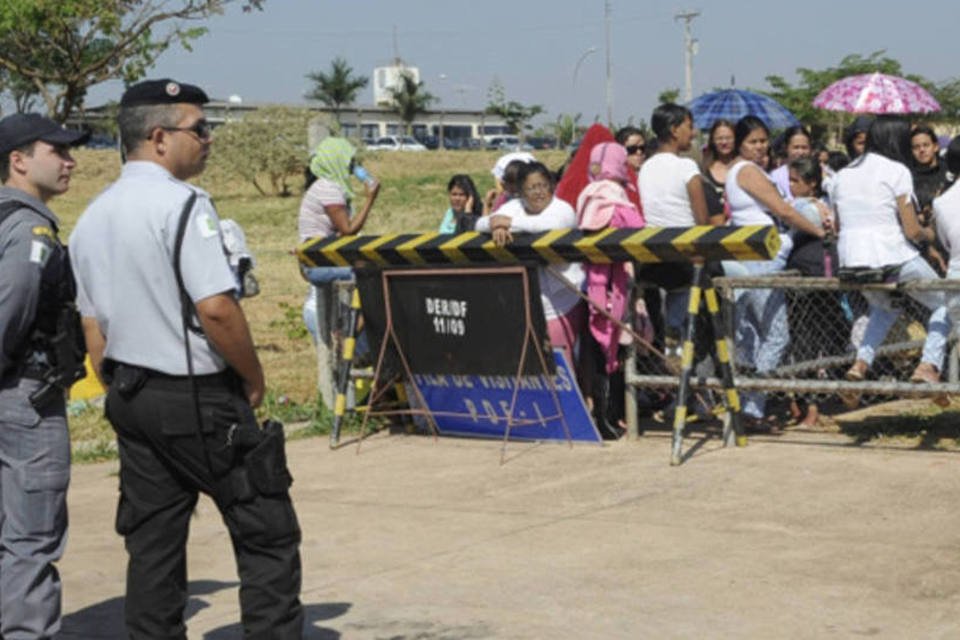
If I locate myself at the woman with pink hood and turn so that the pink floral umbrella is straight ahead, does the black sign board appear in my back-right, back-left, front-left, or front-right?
back-left

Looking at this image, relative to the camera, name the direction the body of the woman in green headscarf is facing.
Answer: to the viewer's right

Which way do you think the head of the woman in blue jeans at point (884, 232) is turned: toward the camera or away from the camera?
away from the camera

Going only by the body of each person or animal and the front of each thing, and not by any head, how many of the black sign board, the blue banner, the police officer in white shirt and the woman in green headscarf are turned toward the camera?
2

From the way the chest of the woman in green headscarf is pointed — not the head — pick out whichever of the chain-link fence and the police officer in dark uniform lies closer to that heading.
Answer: the chain-link fence

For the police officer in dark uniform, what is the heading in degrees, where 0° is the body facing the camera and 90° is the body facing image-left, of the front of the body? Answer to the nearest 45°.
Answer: approximately 270°

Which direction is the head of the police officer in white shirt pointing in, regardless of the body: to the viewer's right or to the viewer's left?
to the viewer's right

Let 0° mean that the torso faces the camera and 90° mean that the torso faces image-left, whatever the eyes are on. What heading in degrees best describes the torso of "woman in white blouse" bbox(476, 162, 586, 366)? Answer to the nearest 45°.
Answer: approximately 0°

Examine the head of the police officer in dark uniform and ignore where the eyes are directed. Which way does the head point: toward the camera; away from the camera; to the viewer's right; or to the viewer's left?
to the viewer's right
